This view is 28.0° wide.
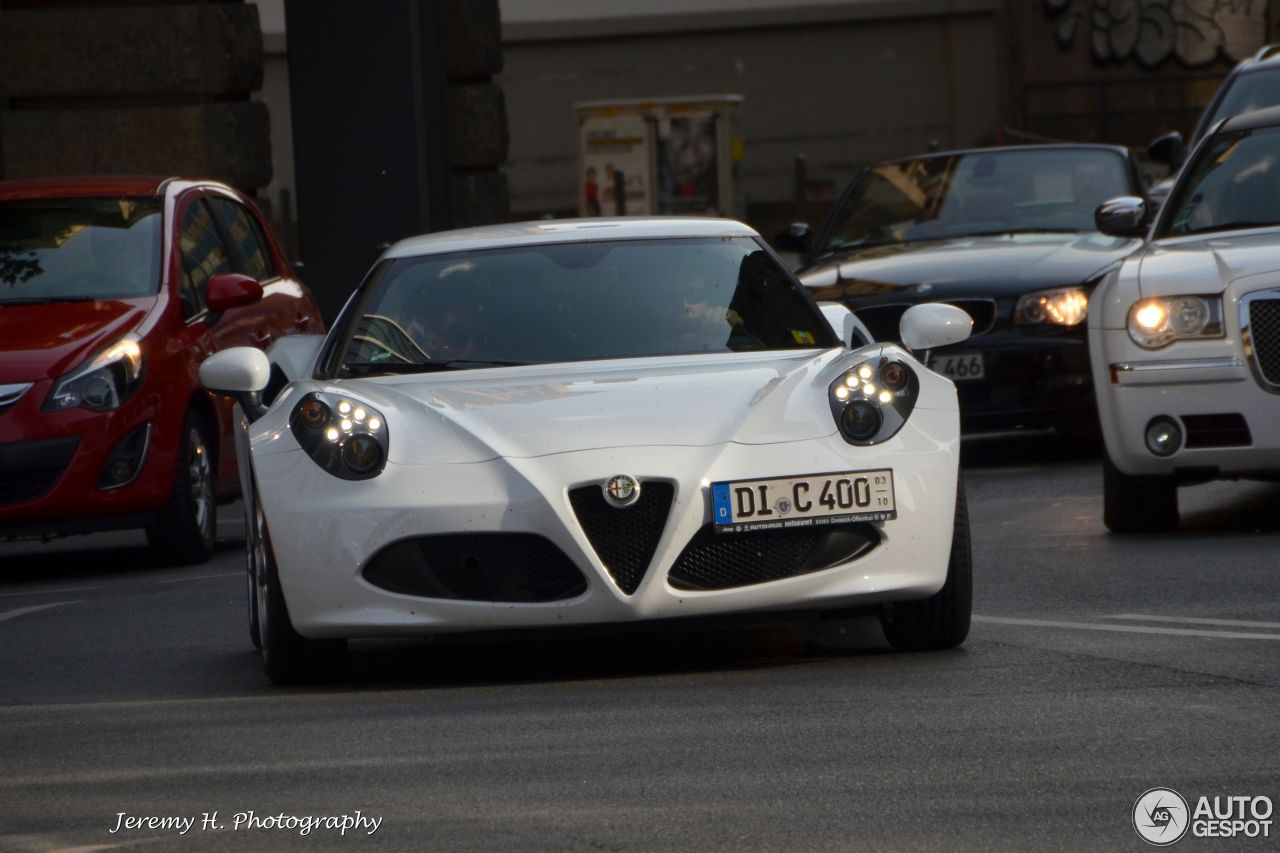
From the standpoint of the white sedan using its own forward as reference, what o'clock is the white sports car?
The white sports car is roughly at 1 o'clock from the white sedan.

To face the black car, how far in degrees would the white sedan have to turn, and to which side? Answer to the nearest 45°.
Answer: approximately 180°

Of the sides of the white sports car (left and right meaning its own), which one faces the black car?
back

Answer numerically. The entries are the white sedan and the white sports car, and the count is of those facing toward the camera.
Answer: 2

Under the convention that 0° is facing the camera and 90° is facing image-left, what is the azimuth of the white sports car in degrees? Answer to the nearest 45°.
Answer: approximately 0°

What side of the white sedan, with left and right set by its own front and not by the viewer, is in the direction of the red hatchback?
right
